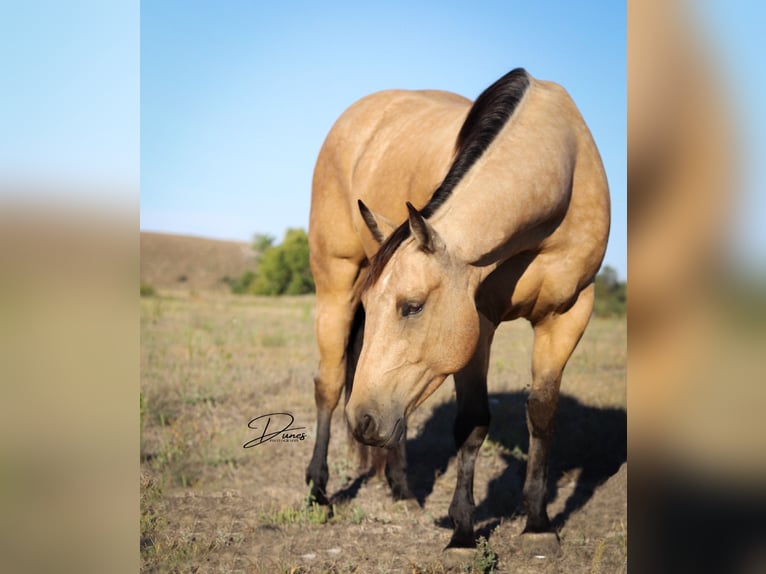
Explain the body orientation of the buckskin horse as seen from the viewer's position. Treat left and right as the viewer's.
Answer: facing the viewer and to the right of the viewer

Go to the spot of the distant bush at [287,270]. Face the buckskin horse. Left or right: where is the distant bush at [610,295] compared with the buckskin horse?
left

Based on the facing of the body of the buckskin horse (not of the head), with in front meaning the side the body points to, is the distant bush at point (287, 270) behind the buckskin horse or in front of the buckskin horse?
behind
